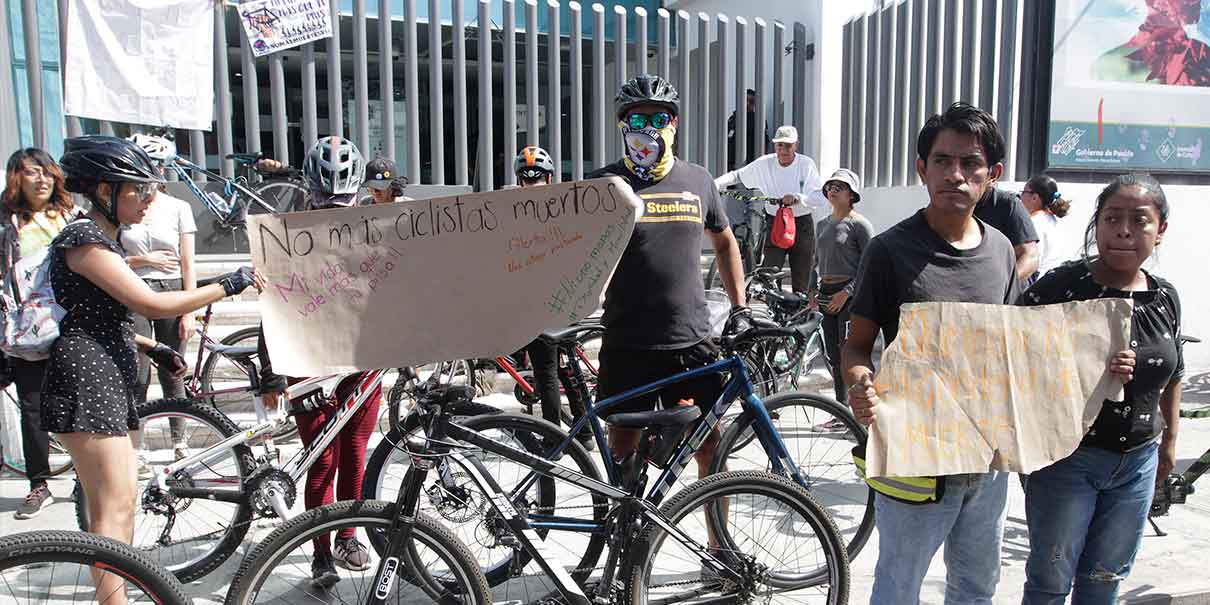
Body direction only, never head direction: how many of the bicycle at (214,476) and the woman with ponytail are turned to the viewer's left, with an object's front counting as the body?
1

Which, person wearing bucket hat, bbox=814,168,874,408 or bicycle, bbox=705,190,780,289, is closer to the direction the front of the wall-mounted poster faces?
the person wearing bucket hat

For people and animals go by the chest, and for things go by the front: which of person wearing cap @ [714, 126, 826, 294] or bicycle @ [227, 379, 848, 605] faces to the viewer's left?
the bicycle

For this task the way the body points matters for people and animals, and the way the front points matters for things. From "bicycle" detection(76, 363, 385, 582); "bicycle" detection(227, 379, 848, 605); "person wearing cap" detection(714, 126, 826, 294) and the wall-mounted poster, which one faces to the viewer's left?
"bicycle" detection(227, 379, 848, 605)

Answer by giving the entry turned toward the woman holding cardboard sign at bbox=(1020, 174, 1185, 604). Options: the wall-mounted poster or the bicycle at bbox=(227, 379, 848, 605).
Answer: the wall-mounted poster

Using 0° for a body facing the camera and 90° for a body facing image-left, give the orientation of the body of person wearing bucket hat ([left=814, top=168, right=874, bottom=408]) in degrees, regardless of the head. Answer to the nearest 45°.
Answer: approximately 45°

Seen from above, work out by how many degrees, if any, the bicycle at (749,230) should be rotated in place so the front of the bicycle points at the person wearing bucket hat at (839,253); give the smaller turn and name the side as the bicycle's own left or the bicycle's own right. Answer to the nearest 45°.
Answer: approximately 45° to the bicycle's own left

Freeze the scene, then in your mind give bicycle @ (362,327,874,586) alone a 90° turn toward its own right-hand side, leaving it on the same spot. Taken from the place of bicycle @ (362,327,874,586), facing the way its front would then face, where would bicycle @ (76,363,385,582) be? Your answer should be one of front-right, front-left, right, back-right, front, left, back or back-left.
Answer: right

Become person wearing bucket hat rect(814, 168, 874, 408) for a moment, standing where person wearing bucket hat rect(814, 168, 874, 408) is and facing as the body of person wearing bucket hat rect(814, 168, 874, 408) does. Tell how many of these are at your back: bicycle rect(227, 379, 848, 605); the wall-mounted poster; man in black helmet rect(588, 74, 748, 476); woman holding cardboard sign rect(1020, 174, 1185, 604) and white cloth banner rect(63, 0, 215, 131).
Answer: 1

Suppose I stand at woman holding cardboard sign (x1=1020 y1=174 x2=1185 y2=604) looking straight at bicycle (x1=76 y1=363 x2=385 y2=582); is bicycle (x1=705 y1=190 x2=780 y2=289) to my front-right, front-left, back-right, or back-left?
front-right

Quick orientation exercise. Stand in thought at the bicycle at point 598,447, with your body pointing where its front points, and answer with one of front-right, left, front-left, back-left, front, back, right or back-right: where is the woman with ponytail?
front-left

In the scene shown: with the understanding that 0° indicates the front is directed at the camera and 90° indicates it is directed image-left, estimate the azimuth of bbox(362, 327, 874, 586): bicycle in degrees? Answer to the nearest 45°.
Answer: approximately 270°

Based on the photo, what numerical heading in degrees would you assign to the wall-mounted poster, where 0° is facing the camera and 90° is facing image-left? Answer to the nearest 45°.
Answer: approximately 0°

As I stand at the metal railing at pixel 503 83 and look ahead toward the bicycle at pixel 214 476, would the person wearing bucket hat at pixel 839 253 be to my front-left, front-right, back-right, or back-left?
front-left
